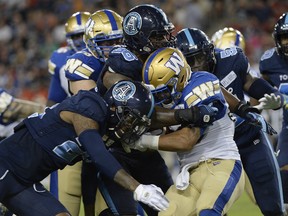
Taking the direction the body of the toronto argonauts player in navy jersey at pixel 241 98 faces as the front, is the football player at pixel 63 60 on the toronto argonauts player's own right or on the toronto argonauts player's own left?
on the toronto argonauts player's own right

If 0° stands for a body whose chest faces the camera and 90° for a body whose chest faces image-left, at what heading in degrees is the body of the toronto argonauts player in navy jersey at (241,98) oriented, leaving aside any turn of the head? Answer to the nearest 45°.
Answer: approximately 45°

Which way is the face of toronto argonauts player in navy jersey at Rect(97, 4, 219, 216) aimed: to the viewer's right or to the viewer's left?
to the viewer's right

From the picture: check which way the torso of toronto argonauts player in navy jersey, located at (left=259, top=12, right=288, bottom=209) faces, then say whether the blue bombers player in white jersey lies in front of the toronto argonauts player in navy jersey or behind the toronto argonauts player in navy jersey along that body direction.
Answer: in front

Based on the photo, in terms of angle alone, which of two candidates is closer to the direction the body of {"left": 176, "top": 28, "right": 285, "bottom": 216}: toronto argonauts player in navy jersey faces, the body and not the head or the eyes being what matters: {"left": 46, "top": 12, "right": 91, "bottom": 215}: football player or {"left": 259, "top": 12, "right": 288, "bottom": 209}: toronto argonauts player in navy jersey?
the football player

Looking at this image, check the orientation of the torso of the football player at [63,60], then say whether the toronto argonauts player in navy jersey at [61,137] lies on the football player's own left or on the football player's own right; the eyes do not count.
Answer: on the football player's own right

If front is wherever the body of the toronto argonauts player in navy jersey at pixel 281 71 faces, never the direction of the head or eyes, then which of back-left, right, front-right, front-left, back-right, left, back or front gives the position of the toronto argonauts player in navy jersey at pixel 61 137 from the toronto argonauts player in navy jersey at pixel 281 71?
front-right
